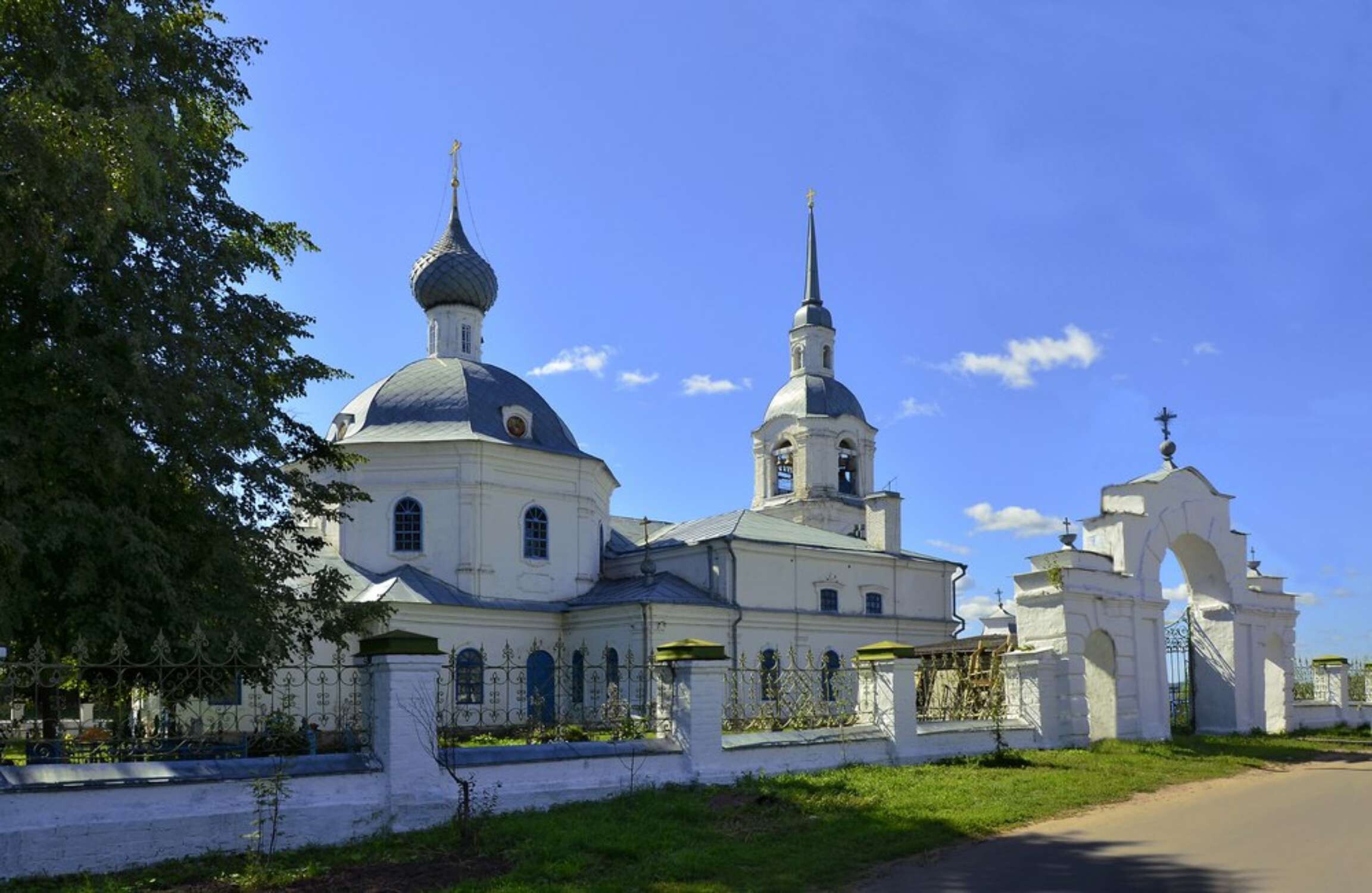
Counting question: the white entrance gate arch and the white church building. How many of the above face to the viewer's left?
0

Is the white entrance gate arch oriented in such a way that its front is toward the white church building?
no

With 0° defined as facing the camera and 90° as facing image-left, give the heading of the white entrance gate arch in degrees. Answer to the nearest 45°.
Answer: approximately 315°

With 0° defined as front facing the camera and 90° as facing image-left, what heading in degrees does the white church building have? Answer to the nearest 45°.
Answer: approximately 225°

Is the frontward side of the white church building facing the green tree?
no

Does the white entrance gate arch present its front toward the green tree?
no
